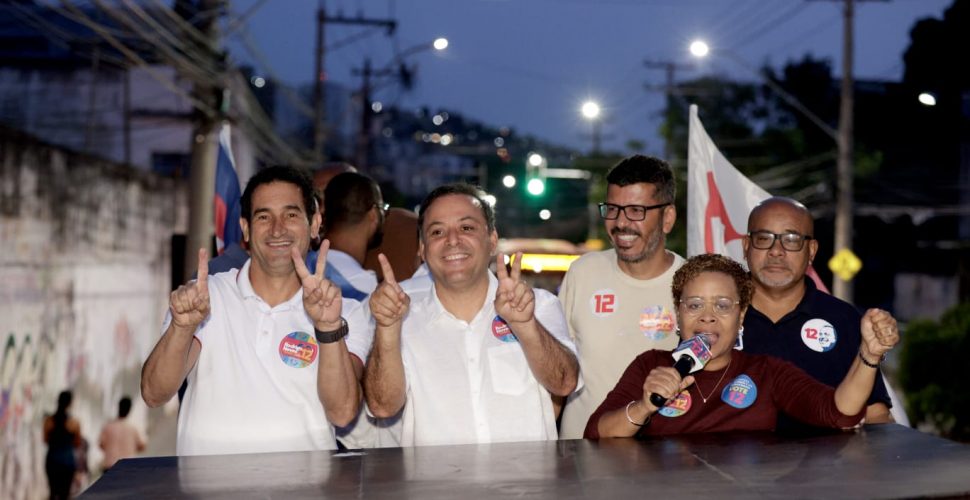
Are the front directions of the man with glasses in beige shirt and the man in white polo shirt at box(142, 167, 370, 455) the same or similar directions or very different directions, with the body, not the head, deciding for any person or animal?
same or similar directions

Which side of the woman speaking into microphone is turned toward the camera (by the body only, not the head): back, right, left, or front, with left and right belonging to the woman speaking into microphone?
front

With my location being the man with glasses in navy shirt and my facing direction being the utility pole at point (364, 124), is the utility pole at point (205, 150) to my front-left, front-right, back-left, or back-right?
front-left

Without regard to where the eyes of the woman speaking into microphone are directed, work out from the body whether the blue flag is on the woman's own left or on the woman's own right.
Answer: on the woman's own right

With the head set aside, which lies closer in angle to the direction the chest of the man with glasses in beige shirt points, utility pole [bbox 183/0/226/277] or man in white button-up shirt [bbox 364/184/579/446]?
the man in white button-up shirt

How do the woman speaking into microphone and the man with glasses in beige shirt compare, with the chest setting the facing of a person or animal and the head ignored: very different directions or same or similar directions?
same or similar directions

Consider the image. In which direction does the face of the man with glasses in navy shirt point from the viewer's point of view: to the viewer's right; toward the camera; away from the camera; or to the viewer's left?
toward the camera

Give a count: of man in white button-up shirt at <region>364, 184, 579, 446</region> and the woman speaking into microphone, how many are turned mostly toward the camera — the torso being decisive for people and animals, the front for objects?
2

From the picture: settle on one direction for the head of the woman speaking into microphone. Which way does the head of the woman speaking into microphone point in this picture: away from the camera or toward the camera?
toward the camera

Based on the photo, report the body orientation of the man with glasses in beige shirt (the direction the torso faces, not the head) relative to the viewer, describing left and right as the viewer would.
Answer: facing the viewer
